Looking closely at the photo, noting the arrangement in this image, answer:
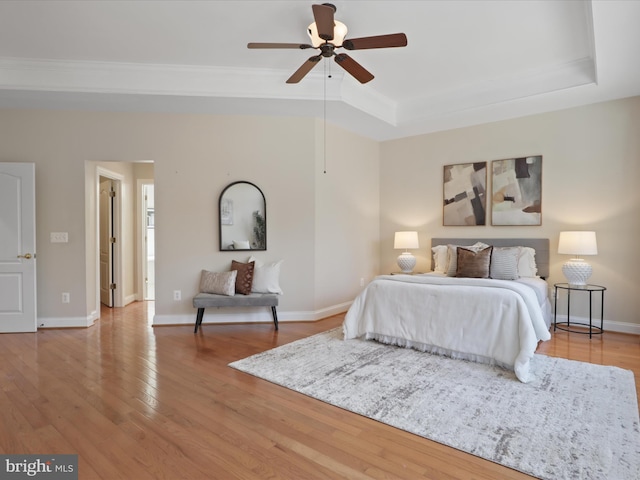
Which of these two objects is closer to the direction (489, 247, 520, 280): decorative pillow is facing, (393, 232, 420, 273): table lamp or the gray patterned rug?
the gray patterned rug

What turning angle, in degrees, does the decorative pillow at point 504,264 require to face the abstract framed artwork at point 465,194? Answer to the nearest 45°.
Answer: approximately 135° to its right

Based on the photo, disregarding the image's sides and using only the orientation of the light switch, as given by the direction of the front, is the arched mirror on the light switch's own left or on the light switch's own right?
on the light switch's own left

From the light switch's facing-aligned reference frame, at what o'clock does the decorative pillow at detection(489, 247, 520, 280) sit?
The decorative pillow is roughly at 10 o'clock from the light switch.

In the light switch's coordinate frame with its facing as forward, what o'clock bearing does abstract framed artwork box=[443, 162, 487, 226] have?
The abstract framed artwork is roughly at 10 o'clock from the light switch.

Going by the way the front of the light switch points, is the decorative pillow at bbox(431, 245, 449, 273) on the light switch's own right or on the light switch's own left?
on the light switch's own left

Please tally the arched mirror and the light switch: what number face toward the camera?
2

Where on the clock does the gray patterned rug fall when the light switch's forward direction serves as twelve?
The gray patterned rug is roughly at 11 o'clock from the light switch.

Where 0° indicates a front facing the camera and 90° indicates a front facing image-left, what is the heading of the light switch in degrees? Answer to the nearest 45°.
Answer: approximately 0°

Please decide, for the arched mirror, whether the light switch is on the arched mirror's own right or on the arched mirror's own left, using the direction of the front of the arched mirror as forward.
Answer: on the arched mirror's own right
